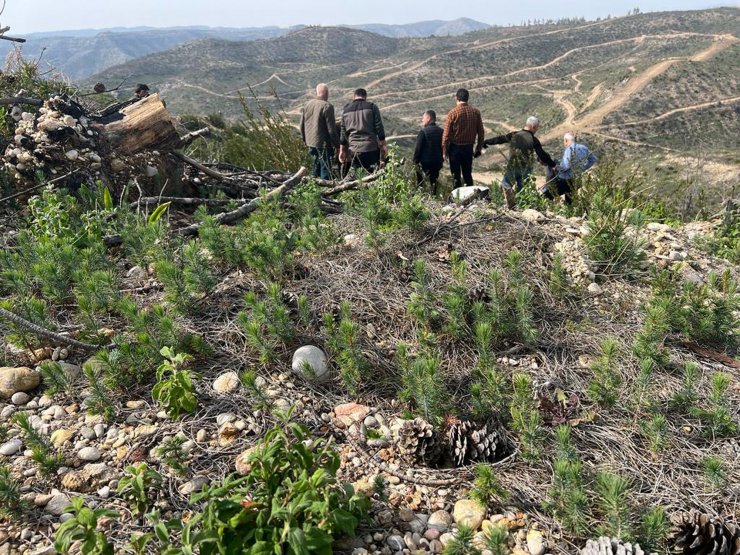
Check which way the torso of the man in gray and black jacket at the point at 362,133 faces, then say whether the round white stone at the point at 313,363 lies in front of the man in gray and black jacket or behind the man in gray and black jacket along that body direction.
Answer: behind

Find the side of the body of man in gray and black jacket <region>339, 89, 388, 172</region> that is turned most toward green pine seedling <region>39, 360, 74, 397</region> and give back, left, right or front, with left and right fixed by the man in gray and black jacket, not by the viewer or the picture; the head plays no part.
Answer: back

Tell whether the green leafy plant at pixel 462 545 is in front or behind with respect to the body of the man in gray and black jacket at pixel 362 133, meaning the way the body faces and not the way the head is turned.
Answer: behind

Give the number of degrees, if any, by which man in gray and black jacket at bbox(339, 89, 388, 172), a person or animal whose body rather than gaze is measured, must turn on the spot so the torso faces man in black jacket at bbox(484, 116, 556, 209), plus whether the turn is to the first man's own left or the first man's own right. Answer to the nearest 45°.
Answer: approximately 90° to the first man's own right

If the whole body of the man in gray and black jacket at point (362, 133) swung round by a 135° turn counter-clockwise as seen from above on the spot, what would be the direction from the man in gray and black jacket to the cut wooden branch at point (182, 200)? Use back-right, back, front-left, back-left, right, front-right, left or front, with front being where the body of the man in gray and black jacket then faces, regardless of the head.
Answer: front

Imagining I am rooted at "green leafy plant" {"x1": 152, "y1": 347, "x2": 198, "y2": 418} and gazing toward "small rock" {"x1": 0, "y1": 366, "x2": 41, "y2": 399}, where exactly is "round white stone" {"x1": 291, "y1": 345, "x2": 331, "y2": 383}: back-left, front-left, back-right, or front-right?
back-right

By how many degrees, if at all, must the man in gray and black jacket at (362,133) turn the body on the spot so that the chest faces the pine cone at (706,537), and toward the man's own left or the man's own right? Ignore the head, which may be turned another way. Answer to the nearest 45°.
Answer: approximately 180°

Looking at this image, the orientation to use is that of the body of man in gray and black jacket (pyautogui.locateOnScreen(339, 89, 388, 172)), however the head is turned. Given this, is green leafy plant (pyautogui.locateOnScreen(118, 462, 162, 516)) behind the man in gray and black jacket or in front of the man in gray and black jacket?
behind

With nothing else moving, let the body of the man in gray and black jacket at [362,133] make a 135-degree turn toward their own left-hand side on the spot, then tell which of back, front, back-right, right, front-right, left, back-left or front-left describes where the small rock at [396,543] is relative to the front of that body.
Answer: front-left

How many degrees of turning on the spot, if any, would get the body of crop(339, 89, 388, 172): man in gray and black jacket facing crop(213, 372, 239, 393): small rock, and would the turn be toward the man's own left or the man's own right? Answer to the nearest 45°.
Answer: approximately 180°

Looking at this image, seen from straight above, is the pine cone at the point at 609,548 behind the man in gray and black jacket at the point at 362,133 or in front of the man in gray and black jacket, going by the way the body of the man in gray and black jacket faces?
behind

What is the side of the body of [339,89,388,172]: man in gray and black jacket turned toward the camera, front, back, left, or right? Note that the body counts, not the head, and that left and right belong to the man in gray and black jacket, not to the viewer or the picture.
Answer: back

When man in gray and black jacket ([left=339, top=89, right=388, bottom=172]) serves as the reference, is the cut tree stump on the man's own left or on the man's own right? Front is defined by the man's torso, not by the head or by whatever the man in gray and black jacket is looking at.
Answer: on the man's own left

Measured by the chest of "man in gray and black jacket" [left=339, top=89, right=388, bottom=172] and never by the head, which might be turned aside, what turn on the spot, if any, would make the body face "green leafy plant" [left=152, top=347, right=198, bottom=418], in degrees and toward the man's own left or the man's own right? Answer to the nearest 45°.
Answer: approximately 180°

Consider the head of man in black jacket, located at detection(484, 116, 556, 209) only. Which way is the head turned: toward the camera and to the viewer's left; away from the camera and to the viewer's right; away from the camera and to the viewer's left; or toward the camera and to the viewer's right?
away from the camera and to the viewer's right

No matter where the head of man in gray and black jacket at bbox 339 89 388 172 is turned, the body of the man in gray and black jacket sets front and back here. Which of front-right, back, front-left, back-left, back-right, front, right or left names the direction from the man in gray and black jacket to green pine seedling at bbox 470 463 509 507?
back
